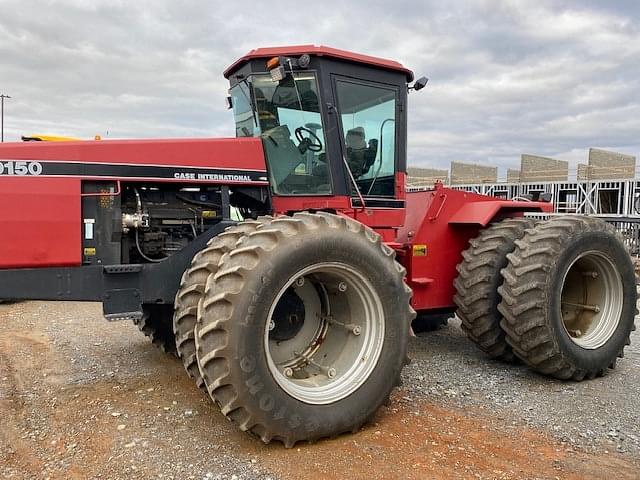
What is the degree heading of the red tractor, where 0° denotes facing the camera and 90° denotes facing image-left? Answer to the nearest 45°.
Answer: approximately 45°
